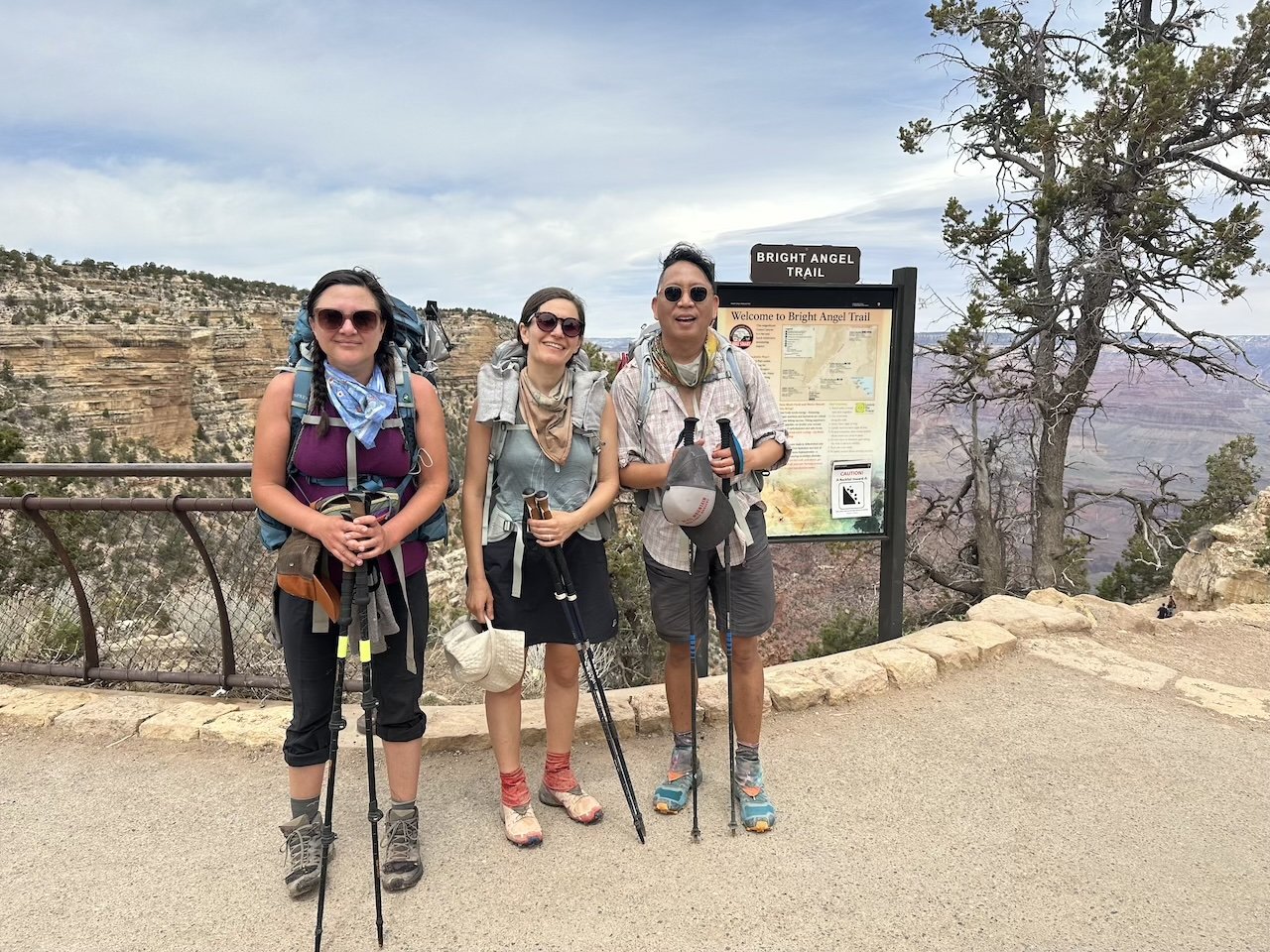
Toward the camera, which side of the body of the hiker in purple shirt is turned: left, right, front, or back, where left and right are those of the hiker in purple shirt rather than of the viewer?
front

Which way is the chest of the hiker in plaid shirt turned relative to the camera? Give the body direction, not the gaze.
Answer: toward the camera

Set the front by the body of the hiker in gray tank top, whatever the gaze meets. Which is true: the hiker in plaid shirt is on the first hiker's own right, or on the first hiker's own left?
on the first hiker's own left

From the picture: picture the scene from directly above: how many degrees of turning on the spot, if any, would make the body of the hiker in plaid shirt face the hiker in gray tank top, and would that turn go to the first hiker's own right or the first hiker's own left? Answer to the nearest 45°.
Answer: approximately 45° to the first hiker's own right

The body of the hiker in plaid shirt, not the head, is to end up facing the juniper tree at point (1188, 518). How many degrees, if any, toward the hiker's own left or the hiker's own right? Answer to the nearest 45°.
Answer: approximately 135° to the hiker's own left

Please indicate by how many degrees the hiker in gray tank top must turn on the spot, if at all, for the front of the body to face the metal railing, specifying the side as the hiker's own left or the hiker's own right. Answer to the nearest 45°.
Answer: approximately 135° to the hiker's own right

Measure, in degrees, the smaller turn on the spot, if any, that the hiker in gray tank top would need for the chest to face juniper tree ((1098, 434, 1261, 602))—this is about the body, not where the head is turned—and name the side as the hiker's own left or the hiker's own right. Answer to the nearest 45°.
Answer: approximately 135° to the hiker's own left

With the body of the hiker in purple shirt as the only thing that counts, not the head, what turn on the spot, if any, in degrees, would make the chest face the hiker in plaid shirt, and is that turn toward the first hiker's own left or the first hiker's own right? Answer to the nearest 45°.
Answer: approximately 90° to the first hiker's own left

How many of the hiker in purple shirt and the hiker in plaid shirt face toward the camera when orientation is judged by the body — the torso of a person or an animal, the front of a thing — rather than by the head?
2

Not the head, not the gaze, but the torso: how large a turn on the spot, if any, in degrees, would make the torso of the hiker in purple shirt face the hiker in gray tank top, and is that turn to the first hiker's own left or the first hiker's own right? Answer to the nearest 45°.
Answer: approximately 90° to the first hiker's own left
